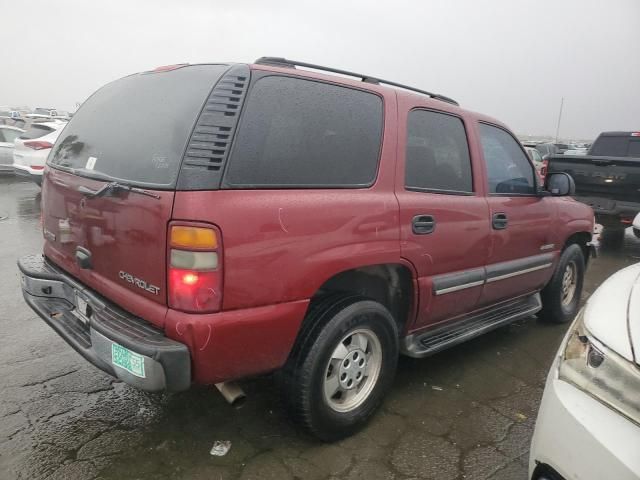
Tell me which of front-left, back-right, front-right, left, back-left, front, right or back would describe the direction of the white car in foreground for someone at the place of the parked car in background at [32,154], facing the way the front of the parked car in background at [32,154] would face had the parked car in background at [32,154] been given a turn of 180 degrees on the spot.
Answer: front-left

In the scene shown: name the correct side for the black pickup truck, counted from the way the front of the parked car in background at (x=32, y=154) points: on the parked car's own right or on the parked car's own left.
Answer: on the parked car's own right

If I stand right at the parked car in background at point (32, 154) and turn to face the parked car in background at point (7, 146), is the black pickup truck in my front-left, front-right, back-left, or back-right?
back-right

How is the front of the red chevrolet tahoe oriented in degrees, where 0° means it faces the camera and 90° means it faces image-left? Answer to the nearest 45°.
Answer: approximately 225°

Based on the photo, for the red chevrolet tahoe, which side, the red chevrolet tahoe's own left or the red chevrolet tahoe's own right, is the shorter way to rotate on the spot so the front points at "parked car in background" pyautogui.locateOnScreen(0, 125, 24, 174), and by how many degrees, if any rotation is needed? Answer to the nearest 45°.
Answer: approximately 90° to the red chevrolet tahoe's own left

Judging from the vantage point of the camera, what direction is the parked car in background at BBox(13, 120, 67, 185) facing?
facing away from the viewer and to the right of the viewer

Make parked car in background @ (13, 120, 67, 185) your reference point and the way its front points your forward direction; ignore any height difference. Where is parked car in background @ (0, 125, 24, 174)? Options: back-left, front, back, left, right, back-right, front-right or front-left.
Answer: front-left
